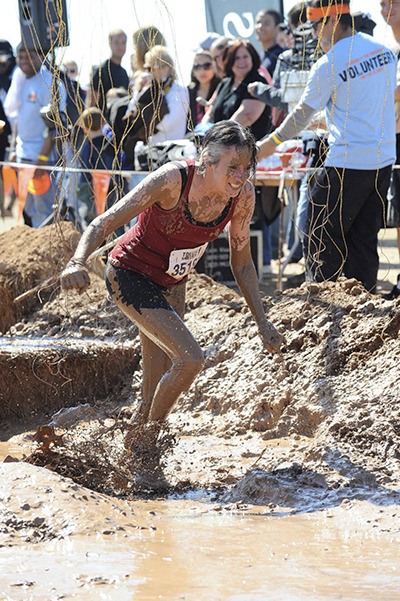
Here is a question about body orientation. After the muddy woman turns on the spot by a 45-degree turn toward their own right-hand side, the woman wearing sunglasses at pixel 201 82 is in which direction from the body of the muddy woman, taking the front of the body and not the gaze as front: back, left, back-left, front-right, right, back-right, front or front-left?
back

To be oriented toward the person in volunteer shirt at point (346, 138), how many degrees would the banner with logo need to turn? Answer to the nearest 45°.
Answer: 0° — it already faces them

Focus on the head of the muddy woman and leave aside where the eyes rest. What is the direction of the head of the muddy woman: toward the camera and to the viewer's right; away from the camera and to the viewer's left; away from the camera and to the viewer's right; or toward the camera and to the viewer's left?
toward the camera and to the viewer's right

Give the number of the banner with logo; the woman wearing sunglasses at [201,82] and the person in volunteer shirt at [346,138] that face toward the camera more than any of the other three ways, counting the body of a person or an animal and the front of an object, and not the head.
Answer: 2

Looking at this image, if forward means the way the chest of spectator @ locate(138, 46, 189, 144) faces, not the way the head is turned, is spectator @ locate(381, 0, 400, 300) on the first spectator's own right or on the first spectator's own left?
on the first spectator's own left

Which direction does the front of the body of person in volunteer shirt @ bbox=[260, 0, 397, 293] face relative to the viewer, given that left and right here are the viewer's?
facing away from the viewer and to the left of the viewer

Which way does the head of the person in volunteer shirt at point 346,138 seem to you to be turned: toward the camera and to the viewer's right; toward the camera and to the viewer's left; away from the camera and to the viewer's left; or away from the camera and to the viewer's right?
away from the camera and to the viewer's left

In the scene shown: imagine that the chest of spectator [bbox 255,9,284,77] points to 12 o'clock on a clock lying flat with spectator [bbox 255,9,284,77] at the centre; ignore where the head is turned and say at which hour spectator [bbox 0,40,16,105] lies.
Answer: spectator [bbox 0,40,16,105] is roughly at 3 o'clock from spectator [bbox 255,9,284,77].

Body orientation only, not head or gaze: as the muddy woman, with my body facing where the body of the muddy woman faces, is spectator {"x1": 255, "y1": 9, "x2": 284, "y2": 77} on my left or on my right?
on my left
